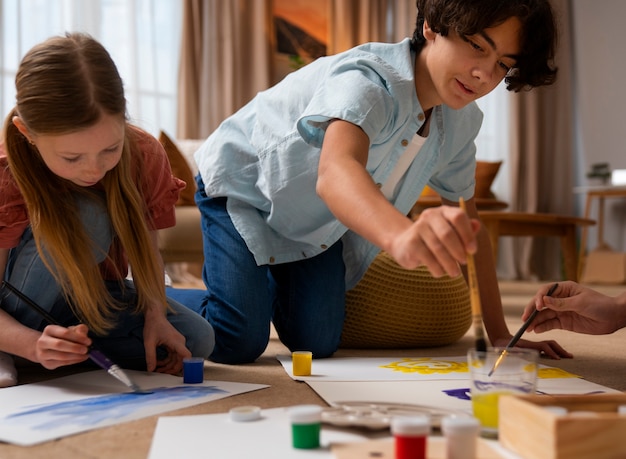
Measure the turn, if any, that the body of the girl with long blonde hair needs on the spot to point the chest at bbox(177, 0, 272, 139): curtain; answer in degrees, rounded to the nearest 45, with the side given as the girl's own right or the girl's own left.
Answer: approximately 135° to the girl's own left

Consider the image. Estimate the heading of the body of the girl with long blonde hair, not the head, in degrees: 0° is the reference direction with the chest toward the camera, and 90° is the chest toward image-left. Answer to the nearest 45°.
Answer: approximately 315°

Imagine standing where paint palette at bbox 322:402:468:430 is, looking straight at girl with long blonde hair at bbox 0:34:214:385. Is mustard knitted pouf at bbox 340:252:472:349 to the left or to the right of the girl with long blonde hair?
right
